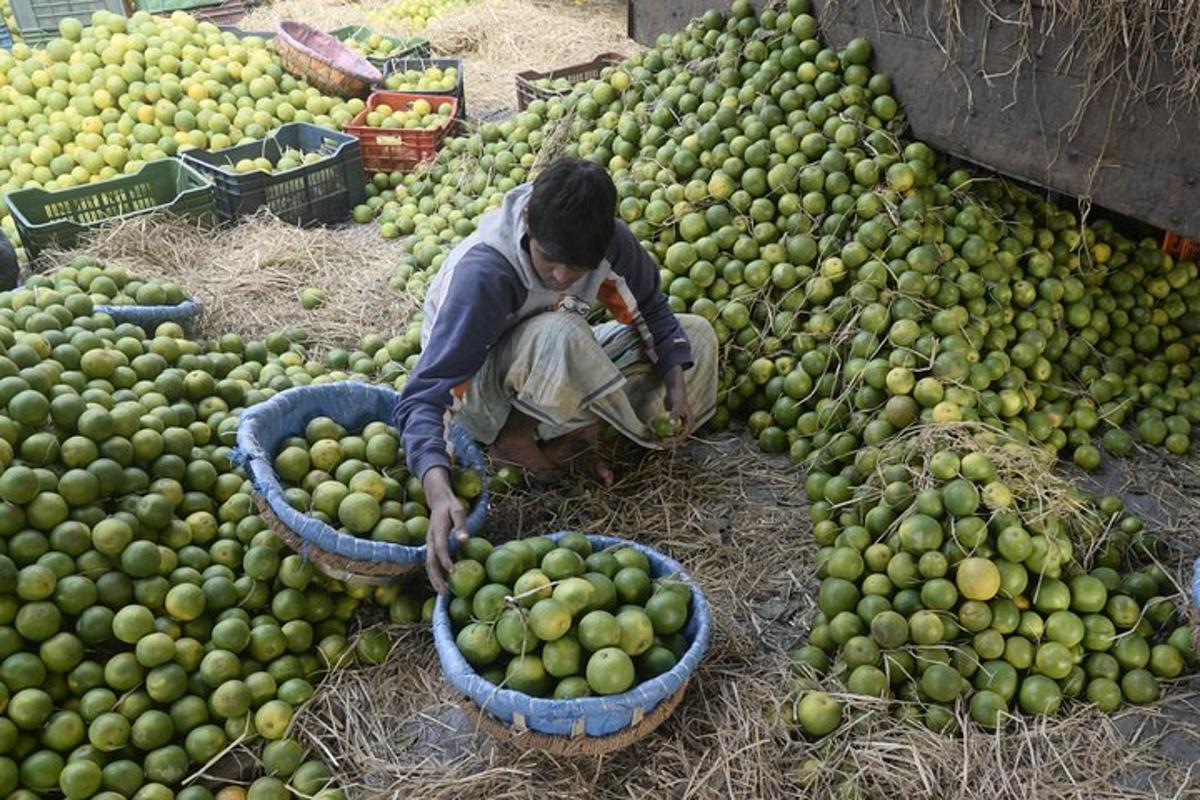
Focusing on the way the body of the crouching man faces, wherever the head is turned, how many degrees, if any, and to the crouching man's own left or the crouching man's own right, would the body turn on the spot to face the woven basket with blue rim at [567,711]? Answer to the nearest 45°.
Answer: approximately 45° to the crouching man's own right

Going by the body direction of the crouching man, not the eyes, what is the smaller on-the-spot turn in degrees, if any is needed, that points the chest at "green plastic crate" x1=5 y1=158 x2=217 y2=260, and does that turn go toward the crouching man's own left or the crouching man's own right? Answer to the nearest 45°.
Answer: approximately 180°

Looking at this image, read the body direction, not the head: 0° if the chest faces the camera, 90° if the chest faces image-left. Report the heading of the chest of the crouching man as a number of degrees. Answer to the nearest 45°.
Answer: approximately 315°

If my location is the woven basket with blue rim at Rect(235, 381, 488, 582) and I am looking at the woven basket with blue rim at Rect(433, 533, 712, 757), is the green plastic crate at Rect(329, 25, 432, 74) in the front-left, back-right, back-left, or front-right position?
back-left

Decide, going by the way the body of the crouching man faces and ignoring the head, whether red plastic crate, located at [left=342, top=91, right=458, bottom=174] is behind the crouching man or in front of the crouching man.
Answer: behind

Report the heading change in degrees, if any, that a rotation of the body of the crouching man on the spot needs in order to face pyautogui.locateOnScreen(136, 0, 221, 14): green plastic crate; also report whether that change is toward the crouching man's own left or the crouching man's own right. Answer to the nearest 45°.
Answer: approximately 180°

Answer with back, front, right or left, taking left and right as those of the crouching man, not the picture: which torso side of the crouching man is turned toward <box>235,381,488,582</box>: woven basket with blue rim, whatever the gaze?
right

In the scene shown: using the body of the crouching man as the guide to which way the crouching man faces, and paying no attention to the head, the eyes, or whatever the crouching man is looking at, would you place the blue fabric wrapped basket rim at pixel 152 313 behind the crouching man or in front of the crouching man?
behind

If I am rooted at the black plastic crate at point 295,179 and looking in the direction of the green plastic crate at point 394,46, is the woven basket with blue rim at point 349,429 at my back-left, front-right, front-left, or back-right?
back-right

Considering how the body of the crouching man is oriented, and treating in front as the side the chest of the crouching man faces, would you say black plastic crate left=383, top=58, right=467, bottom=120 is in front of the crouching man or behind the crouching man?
behind
